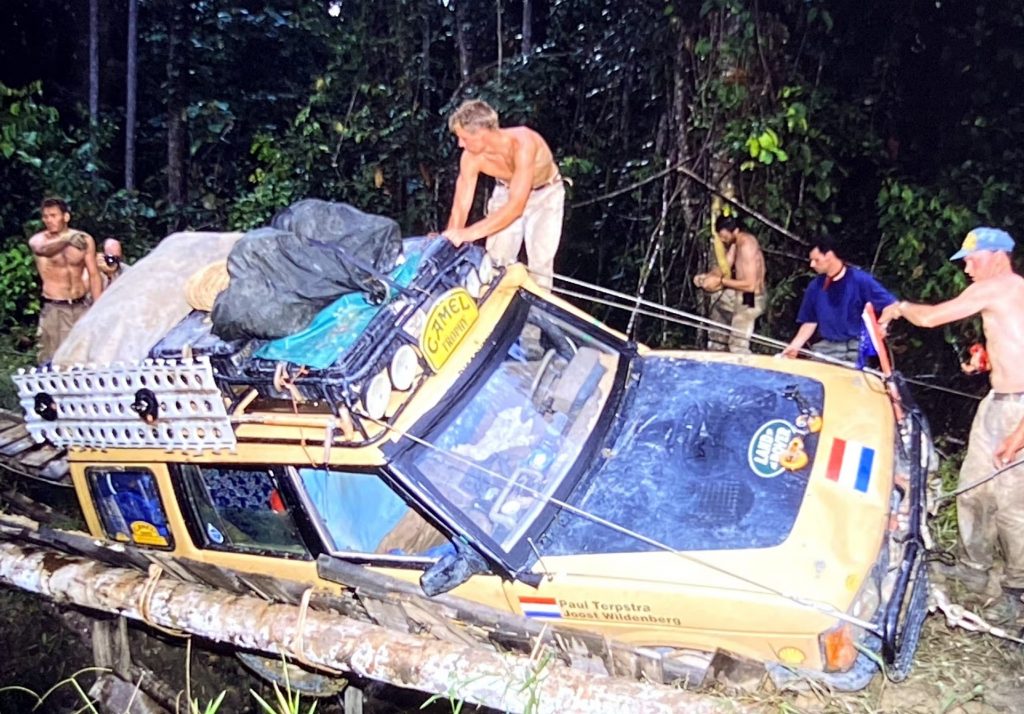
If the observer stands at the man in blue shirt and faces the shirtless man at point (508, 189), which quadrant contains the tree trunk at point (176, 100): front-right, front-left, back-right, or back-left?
front-right

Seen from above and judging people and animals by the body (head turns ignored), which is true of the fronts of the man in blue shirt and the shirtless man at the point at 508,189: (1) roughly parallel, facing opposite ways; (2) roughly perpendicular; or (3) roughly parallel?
roughly parallel

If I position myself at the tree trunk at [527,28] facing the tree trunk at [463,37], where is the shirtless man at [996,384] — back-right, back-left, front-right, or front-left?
back-left

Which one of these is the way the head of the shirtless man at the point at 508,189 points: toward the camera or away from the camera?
toward the camera

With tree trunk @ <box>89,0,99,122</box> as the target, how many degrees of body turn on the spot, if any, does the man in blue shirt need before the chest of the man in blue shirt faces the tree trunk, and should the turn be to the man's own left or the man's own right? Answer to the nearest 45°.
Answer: approximately 90° to the man's own right

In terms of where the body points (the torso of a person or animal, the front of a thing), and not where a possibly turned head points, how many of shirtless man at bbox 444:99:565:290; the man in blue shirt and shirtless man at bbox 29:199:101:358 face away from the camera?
0

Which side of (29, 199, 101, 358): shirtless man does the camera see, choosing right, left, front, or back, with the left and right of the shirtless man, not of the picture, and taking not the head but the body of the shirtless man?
front

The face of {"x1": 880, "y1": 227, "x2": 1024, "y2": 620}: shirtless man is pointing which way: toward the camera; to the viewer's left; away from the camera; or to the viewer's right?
to the viewer's left

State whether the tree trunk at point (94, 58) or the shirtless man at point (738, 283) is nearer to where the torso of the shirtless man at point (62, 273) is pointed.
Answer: the shirtless man

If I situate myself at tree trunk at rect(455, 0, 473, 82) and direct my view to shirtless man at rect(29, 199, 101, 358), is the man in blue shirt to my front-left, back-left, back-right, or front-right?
front-left

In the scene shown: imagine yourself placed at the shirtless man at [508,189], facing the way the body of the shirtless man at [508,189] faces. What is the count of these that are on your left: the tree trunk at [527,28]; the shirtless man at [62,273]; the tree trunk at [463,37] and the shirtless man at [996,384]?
1

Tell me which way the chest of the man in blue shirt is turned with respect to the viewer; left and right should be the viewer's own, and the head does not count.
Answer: facing the viewer and to the left of the viewer

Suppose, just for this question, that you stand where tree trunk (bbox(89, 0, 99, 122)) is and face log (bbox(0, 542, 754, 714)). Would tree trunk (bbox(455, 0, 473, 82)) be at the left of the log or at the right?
left

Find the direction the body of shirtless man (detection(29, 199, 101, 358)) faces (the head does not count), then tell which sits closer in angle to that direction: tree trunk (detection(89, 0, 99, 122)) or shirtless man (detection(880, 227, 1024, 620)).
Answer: the shirtless man
